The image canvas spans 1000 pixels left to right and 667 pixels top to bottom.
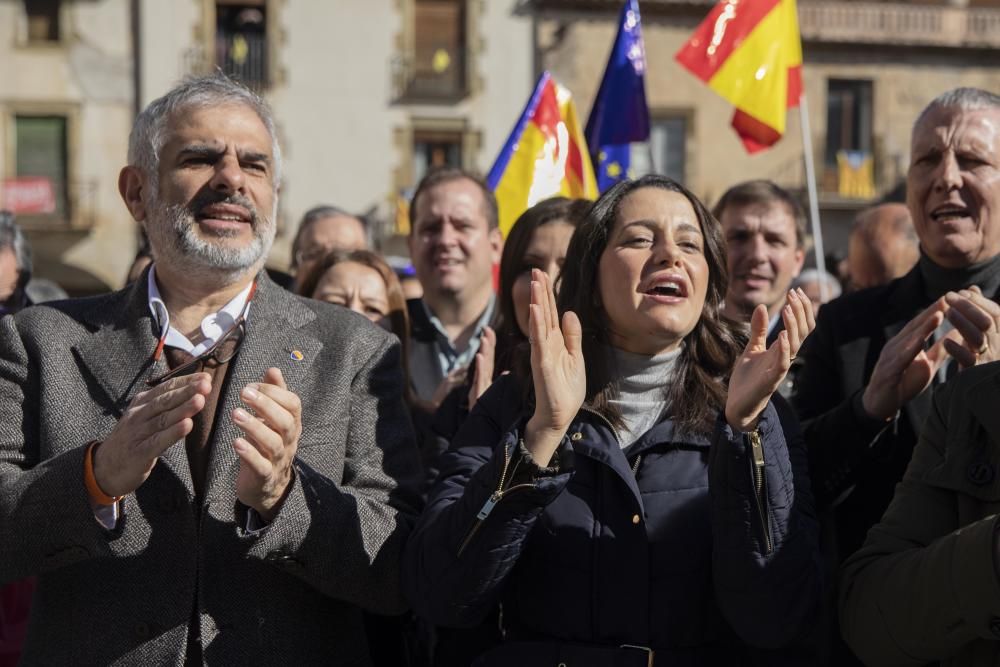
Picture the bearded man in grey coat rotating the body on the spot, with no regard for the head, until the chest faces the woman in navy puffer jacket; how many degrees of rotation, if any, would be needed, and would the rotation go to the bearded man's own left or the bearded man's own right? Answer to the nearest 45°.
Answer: approximately 45° to the bearded man's own left

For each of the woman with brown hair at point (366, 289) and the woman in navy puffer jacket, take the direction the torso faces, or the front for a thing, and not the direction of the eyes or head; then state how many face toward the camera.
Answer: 2

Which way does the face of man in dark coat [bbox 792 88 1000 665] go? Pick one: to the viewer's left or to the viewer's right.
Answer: to the viewer's left

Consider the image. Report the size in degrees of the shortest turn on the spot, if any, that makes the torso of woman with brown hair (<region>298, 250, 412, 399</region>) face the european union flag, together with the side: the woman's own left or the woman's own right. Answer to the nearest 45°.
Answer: approximately 135° to the woman's own left

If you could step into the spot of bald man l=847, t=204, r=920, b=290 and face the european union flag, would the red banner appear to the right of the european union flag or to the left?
right

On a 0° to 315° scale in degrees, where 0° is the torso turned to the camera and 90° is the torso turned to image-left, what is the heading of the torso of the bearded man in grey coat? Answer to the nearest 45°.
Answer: approximately 0°

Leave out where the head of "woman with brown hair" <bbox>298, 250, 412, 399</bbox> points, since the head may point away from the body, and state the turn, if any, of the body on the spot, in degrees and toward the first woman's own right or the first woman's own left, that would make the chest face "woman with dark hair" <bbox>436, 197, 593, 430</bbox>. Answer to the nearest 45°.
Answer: approximately 45° to the first woman's own left

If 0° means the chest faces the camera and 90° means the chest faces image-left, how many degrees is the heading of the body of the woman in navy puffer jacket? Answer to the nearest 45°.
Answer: approximately 0°

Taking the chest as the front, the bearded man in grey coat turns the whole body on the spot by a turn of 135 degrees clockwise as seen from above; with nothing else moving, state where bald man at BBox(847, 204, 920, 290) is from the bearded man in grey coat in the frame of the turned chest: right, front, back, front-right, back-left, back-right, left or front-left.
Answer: right

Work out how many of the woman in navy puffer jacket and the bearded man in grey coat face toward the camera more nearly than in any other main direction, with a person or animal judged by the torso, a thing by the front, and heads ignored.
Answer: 2

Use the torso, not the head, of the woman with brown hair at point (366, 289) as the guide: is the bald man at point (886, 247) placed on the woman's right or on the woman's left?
on the woman's left
